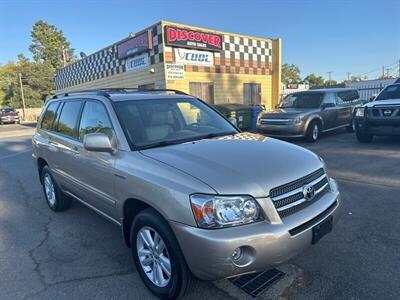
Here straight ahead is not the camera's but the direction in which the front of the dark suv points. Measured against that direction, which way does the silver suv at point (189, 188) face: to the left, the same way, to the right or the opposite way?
to the left

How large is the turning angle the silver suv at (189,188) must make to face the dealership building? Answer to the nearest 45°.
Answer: approximately 135° to its left

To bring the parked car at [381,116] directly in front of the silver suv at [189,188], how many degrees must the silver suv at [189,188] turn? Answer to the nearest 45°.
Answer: approximately 90° to its left

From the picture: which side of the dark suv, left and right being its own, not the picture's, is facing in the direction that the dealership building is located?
right

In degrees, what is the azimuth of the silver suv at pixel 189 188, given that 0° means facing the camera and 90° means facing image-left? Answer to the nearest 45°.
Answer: approximately 315°

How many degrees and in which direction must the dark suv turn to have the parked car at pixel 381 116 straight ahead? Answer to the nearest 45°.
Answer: approximately 90° to its left

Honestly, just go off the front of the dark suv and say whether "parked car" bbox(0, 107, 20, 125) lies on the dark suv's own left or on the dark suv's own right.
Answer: on the dark suv's own right

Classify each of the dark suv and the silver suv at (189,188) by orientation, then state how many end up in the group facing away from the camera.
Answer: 0

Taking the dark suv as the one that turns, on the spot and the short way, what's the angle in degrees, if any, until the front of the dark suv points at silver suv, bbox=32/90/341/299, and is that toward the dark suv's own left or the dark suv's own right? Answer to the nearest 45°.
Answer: approximately 45° to the dark suv's own left

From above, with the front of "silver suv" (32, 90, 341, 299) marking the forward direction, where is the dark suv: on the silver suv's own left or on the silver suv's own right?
on the silver suv's own left
